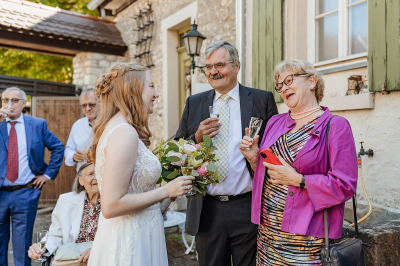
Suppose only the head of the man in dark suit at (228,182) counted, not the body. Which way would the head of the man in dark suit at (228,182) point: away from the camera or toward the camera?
toward the camera

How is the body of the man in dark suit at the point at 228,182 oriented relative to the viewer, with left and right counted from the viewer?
facing the viewer

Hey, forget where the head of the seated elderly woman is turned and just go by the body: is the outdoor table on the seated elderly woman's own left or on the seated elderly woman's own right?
on the seated elderly woman's own left

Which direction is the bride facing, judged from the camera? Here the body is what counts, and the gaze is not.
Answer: to the viewer's right

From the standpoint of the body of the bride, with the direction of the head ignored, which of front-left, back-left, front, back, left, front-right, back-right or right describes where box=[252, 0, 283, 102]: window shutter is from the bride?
front-left

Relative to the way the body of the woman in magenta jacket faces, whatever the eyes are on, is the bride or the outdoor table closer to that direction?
the bride

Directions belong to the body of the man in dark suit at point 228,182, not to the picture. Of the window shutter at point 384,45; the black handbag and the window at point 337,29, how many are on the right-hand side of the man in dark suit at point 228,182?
0

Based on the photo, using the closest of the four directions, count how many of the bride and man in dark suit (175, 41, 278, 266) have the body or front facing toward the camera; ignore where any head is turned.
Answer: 1

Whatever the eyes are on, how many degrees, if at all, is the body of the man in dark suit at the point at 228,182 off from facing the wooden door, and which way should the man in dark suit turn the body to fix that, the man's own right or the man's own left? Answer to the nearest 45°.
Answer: approximately 135° to the man's own right

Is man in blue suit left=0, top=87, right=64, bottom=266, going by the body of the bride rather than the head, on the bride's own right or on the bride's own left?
on the bride's own left

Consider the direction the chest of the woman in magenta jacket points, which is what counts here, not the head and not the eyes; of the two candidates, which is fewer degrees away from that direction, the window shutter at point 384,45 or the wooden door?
the wooden door

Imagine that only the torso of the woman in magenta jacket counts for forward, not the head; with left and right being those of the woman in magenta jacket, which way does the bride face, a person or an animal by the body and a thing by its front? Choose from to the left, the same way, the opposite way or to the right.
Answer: the opposite way

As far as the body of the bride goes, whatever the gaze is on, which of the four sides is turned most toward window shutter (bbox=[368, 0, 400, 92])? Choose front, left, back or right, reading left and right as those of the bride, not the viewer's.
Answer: front

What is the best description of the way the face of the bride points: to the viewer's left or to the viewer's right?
to the viewer's right

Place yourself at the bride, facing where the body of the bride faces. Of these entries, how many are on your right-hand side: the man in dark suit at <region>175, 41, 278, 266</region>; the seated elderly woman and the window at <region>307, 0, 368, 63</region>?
0

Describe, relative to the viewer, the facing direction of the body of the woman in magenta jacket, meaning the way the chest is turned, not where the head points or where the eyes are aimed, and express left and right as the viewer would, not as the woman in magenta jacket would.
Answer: facing the viewer and to the left of the viewer

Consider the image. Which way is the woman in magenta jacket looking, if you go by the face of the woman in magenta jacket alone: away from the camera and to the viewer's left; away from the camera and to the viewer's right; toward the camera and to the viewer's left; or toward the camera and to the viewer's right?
toward the camera and to the viewer's left
